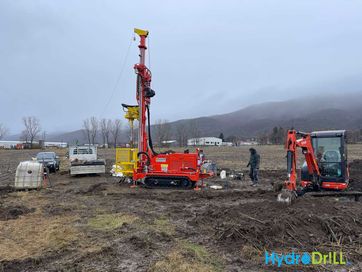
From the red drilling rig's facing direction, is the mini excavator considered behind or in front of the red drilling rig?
behind

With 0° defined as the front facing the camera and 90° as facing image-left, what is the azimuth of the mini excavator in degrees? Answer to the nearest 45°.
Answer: approximately 45°

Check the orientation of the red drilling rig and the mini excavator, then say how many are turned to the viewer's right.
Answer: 0

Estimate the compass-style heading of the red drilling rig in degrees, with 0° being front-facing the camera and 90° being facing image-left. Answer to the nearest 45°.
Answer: approximately 90°

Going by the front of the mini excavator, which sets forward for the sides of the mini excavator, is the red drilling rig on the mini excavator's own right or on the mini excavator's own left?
on the mini excavator's own right

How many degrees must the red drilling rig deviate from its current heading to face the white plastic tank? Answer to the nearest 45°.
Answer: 0° — it already faces it

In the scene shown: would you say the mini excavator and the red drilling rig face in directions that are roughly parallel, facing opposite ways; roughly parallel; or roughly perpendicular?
roughly parallel

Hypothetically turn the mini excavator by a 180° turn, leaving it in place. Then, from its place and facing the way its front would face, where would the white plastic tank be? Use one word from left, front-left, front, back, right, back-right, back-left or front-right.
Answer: back-left
